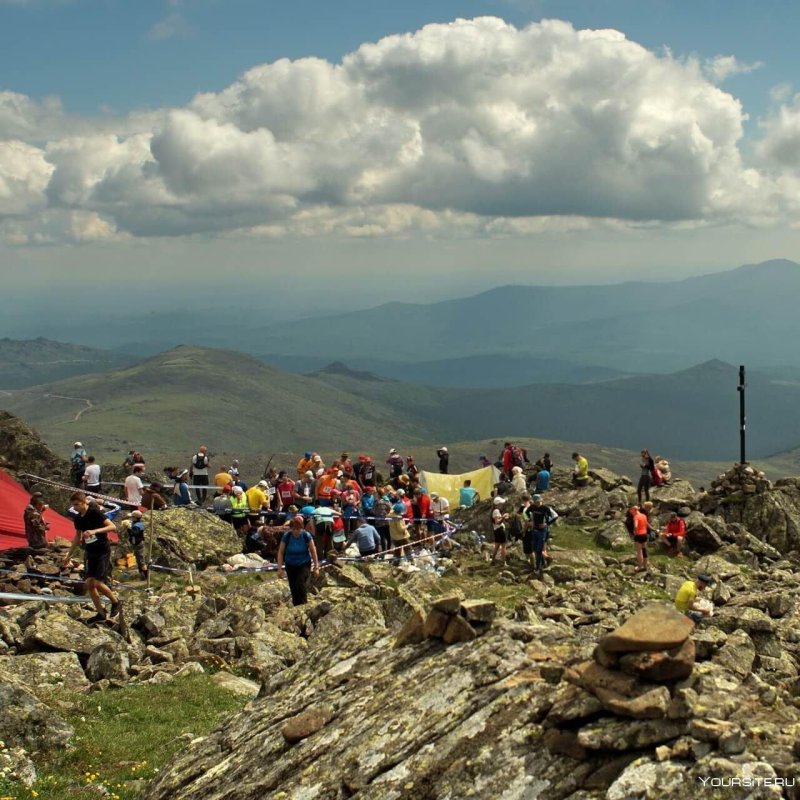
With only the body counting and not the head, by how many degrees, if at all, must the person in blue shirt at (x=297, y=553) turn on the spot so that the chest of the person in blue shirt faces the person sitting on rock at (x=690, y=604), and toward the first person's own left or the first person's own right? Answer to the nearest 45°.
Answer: approximately 45° to the first person's own left

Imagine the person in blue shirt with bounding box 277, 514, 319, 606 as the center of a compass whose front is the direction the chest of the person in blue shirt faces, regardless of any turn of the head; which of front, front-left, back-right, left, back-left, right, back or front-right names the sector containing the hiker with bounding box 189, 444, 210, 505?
back

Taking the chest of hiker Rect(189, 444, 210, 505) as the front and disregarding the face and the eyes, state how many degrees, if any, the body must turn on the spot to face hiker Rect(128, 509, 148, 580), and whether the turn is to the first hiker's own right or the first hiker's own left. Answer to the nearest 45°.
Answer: approximately 180°

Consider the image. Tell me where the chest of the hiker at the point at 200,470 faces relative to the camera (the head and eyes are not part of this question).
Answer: away from the camera

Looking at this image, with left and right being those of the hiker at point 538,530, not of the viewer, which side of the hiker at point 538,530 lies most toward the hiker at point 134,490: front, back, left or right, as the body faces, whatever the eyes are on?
right

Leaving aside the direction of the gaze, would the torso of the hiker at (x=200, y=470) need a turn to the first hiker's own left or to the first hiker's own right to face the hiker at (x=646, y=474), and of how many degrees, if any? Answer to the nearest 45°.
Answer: approximately 90° to the first hiker's own right

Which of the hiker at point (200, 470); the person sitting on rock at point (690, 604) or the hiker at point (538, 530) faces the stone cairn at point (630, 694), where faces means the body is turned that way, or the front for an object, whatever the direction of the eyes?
the hiker at point (538, 530)

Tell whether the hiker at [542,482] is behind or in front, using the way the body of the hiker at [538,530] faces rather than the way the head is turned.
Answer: behind
